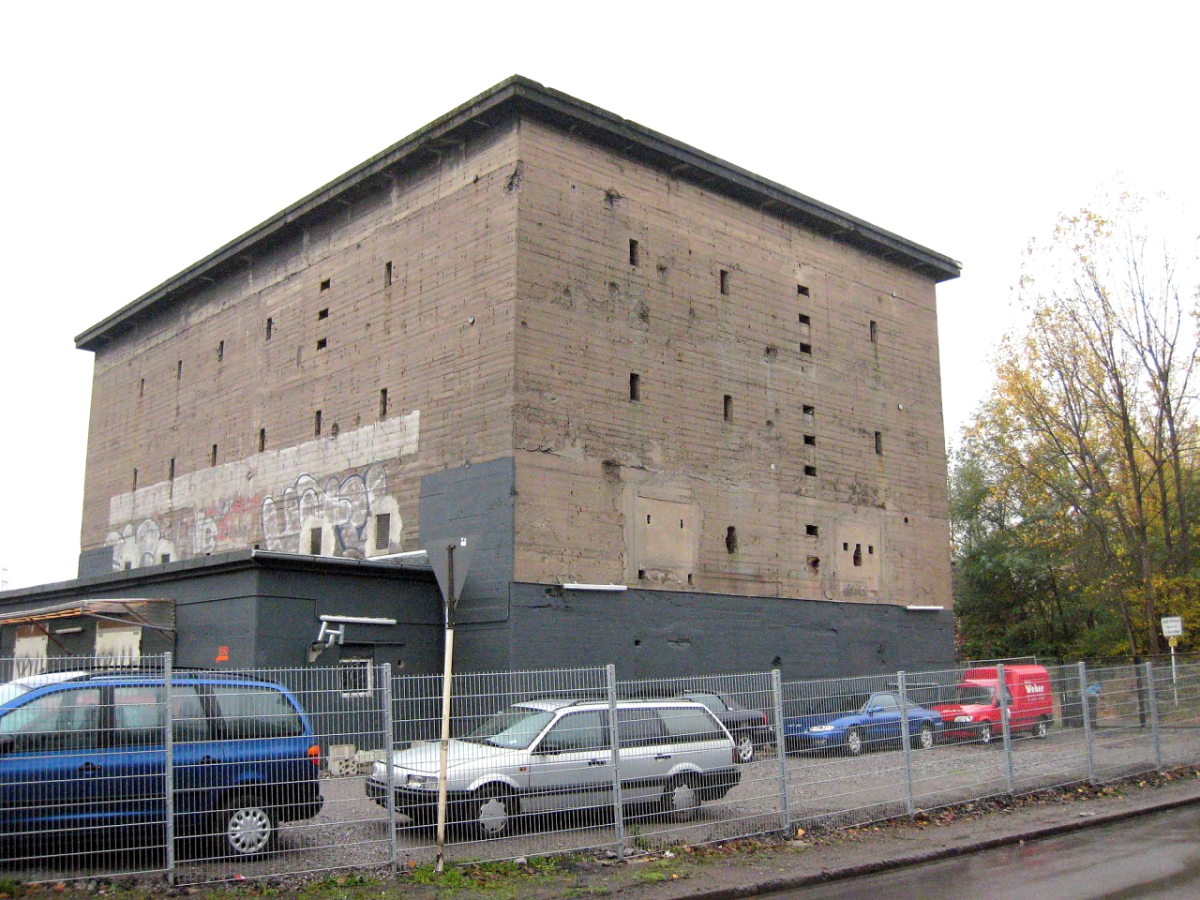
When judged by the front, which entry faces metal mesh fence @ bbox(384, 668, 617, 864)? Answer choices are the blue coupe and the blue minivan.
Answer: the blue coupe

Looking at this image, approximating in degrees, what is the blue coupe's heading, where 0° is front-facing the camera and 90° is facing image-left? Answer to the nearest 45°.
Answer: approximately 45°

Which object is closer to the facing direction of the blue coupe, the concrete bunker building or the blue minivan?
the blue minivan

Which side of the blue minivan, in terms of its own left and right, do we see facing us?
left

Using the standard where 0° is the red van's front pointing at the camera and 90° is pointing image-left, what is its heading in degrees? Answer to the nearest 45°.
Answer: approximately 45°

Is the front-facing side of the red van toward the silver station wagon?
yes

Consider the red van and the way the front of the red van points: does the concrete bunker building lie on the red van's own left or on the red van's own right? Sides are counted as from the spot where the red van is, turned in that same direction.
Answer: on the red van's own right
